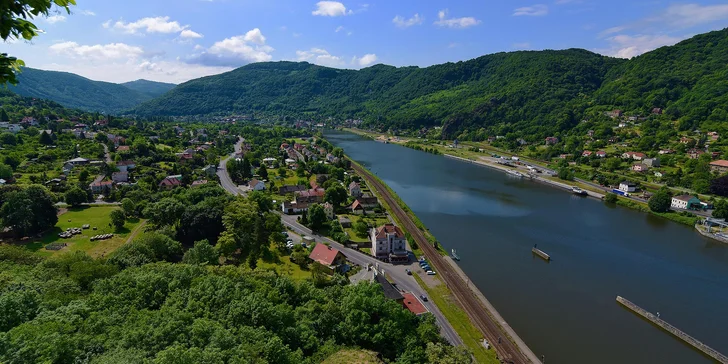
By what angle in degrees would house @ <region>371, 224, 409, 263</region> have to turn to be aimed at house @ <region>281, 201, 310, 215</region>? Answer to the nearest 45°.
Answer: approximately 135° to its right

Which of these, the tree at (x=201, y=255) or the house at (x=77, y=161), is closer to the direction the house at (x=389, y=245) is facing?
the tree

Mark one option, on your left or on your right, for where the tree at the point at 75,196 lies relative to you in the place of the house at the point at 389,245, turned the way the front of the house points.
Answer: on your right

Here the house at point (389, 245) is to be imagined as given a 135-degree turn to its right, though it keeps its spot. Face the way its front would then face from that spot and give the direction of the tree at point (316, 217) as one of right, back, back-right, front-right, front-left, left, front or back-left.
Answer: front

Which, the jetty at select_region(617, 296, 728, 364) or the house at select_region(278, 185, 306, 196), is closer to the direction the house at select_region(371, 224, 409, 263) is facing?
the jetty

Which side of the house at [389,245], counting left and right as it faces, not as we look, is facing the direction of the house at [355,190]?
back

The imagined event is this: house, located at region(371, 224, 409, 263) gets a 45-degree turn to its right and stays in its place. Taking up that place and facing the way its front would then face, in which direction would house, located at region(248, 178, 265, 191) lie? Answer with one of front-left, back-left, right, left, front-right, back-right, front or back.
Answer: right

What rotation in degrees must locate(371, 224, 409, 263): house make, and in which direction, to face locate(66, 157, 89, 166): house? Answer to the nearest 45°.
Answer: approximately 135° to its right

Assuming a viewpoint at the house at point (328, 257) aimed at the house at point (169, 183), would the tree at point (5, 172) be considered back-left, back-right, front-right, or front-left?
front-left

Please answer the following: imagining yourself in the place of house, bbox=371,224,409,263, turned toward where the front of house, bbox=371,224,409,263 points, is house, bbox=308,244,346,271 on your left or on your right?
on your right

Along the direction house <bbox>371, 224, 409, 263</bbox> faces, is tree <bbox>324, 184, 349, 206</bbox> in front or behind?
behind

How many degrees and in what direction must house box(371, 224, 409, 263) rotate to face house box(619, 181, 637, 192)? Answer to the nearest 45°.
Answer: approximately 135° to its left

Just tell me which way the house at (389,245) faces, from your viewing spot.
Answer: facing the viewer

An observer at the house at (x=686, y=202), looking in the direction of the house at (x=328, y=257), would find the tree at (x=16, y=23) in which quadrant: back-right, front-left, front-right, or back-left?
front-left

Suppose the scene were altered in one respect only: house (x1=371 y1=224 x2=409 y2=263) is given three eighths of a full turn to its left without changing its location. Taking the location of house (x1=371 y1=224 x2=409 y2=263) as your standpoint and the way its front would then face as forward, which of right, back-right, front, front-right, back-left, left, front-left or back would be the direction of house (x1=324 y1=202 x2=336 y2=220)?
left
